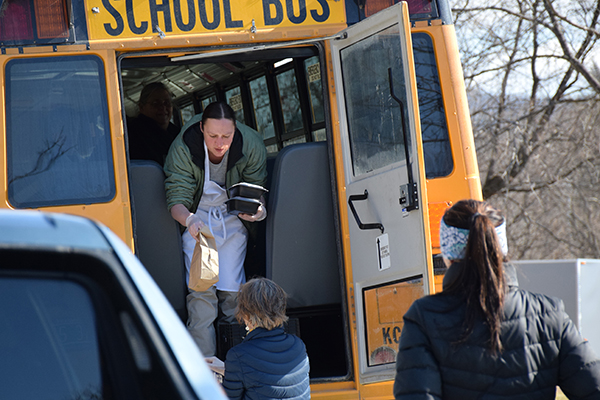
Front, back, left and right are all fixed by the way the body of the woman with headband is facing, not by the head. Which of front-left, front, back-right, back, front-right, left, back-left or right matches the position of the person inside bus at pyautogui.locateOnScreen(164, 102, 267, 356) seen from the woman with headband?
front-left

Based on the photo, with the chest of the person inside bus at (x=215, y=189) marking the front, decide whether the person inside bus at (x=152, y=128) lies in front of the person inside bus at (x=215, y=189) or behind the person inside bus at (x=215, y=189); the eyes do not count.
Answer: behind

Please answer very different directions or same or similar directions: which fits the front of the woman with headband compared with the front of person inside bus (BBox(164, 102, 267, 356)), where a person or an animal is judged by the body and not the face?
very different directions

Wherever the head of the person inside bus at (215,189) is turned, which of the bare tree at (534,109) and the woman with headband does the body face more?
the woman with headband

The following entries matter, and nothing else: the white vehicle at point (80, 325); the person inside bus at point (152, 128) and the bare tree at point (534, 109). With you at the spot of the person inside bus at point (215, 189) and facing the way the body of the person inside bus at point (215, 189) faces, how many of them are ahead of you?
1

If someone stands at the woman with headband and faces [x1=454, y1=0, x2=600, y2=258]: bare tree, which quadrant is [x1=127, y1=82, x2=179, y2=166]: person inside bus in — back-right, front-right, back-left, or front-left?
front-left

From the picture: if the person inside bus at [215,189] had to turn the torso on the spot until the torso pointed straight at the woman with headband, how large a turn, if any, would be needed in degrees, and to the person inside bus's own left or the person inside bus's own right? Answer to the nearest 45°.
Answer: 0° — they already face them

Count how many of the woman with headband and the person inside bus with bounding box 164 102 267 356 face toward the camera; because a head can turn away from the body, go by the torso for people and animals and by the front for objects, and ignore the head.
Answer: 1

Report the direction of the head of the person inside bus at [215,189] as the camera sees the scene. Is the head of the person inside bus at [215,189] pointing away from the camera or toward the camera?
toward the camera

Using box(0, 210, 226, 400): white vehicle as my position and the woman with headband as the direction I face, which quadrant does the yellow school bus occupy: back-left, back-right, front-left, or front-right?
front-left

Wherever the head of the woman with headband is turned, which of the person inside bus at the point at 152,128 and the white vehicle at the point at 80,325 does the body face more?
the person inside bus

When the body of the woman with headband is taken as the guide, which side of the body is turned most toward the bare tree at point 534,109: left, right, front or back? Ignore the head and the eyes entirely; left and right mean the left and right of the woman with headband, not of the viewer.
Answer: front

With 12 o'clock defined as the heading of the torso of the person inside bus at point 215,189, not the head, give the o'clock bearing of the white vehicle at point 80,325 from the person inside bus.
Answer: The white vehicle is roughly at 12 o'clock from the person inside bus.

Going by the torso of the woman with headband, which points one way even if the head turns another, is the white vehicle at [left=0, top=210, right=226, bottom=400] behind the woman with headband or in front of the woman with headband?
behind

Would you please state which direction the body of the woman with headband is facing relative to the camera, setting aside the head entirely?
away from the camera

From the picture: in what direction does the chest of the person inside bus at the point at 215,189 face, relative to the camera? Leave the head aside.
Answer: toward the camera

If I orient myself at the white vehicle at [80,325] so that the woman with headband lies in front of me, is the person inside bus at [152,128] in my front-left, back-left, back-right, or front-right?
front-left

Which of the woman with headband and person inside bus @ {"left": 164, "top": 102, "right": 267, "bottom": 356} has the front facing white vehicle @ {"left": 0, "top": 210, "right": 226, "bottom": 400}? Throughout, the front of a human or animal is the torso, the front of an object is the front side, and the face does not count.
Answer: the person inside bus

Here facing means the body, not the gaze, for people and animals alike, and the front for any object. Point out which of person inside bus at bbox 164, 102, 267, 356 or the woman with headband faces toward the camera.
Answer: the person inside bus
